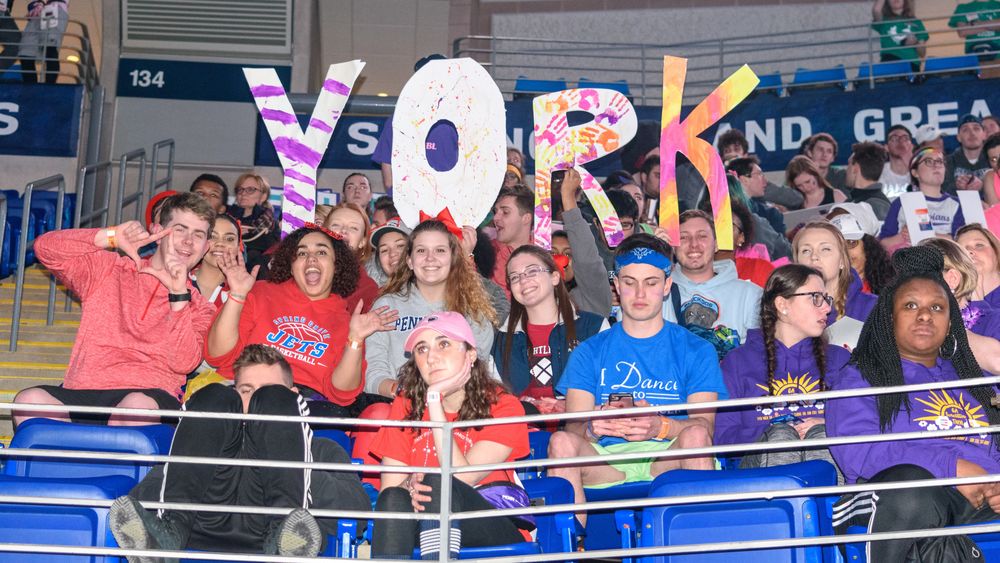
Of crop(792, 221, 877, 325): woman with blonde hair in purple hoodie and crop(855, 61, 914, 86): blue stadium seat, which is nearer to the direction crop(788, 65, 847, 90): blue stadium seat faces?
the woman with blonde hair in purple hoodie

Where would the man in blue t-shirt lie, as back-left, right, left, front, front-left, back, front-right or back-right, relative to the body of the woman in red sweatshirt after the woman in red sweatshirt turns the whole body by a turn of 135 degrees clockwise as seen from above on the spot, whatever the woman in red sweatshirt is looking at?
back

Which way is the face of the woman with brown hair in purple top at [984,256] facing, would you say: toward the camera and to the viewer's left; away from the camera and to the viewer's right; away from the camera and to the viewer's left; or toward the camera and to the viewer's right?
toward the camera and to the viewer's left

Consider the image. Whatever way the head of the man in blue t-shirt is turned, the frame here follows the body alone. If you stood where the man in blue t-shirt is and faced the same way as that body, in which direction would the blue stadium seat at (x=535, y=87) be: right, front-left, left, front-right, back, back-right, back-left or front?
back

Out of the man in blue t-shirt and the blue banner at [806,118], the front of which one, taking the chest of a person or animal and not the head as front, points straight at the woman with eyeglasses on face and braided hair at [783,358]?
the blue banner

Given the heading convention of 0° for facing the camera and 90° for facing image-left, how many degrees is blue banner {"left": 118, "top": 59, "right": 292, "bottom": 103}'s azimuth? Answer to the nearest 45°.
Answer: approximately 0°

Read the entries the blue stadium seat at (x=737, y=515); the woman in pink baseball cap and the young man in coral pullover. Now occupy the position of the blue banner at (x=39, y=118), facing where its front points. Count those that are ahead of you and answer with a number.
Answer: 3

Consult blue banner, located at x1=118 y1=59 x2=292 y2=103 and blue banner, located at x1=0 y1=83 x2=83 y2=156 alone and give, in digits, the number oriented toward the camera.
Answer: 2

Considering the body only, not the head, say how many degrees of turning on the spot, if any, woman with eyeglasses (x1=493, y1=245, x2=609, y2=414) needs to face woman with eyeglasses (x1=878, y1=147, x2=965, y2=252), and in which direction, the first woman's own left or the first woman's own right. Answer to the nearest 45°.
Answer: approximately 135° to the first woman's own left

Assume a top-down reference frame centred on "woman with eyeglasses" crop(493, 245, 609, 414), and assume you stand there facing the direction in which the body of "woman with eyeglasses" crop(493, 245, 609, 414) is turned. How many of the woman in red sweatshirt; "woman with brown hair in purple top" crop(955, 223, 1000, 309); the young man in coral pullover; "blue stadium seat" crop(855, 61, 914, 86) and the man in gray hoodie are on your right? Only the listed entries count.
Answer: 2
